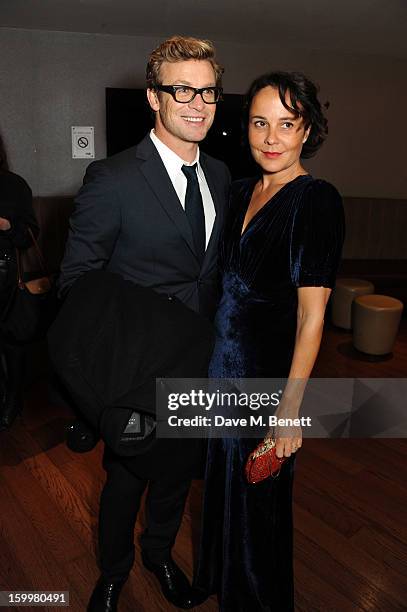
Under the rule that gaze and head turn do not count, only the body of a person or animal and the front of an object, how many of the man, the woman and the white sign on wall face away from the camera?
0

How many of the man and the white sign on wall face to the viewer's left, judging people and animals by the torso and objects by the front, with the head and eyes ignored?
0

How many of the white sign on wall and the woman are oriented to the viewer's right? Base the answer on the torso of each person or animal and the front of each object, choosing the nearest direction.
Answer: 0

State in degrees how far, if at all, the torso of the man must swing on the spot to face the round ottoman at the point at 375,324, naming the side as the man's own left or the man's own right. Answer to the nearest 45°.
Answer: approximately 90° to the man's own left

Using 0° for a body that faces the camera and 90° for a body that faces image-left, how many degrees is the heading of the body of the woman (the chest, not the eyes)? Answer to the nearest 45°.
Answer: approximately 45°

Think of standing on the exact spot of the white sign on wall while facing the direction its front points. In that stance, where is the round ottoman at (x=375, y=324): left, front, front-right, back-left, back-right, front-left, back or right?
front-left

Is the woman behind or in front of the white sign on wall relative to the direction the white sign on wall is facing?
in front

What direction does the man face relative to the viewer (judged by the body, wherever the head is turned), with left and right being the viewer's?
facing the viewer and to the right of the viewer

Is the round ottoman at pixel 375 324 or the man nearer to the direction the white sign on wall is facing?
the man

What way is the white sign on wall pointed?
toward the camera
